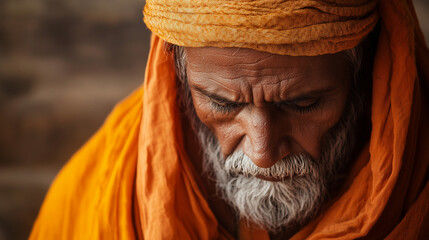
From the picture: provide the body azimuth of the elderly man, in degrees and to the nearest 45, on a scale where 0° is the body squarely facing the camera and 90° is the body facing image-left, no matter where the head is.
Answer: approximately 0°
